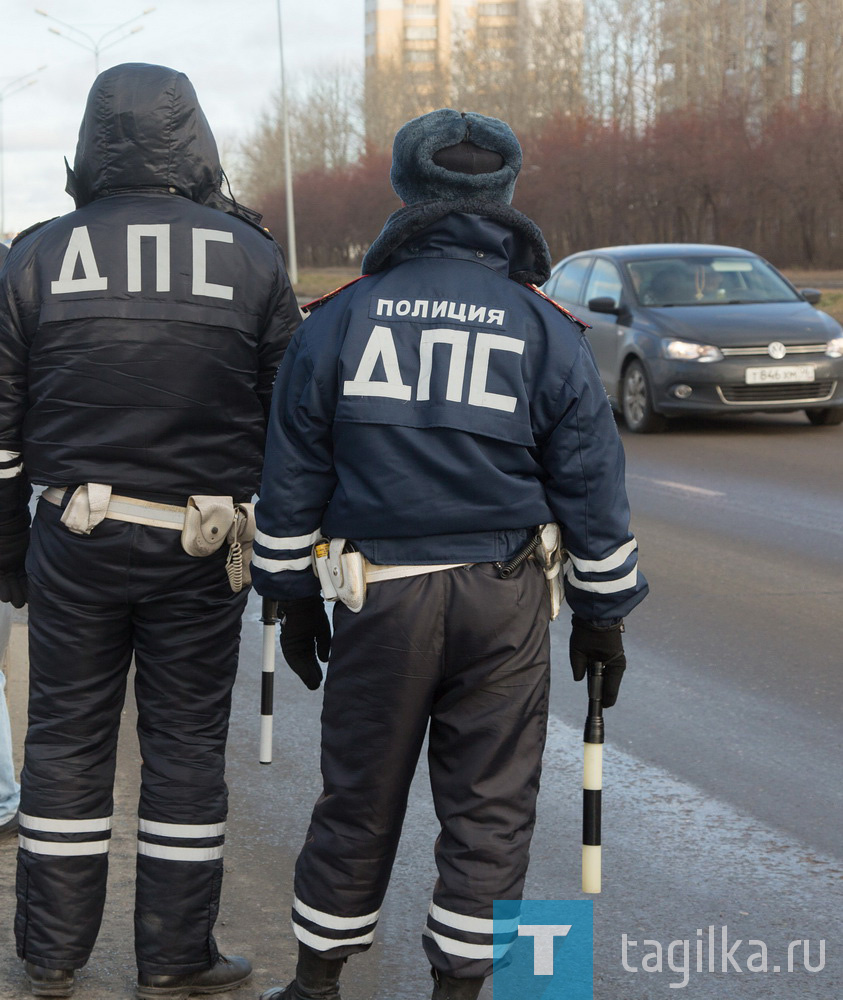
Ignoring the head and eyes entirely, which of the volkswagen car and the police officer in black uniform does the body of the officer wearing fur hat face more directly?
the volkswagen car

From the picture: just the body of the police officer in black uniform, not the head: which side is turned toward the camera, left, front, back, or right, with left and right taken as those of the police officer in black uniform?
back

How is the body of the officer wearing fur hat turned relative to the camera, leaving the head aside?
away from the camera

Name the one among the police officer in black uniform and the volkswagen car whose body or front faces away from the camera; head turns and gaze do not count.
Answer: the police officer in black uniform

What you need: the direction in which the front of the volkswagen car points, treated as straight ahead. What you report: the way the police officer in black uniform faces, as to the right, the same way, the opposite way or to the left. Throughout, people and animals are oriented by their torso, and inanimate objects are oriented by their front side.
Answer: the opposite way

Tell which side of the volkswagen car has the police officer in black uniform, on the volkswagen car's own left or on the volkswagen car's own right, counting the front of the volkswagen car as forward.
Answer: on the volkswagen car's own right

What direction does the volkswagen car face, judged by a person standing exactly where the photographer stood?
facing the viewer and to the right of the viewer

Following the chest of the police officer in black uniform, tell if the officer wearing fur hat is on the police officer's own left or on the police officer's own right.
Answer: on the police officer's own right

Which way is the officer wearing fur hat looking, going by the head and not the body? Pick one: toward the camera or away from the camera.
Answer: away from the camera

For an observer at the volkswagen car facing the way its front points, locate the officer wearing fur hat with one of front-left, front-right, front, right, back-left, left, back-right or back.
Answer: front-right

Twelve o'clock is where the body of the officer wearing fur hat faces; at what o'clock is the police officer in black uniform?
The police officer in black uniform is roughly at 10 o'clock from the officer wearing fur hat.

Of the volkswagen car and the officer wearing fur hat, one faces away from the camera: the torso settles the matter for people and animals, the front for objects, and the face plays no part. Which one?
the officer wearing fur hat

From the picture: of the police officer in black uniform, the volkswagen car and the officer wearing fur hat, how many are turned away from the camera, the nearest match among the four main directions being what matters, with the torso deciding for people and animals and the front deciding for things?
2

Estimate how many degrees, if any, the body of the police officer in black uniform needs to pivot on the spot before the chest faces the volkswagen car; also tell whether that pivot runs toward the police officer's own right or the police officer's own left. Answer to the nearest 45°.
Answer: approximately 45° to the police officer's own right

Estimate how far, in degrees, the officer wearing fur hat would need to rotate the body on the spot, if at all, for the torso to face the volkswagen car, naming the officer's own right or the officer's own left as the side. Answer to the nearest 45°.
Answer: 0° — they already face it

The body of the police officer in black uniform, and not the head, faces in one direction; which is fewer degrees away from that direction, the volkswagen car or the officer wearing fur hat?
the volkswagen car

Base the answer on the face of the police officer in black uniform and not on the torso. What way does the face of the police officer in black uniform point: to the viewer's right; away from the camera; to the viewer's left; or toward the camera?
away from the camera
